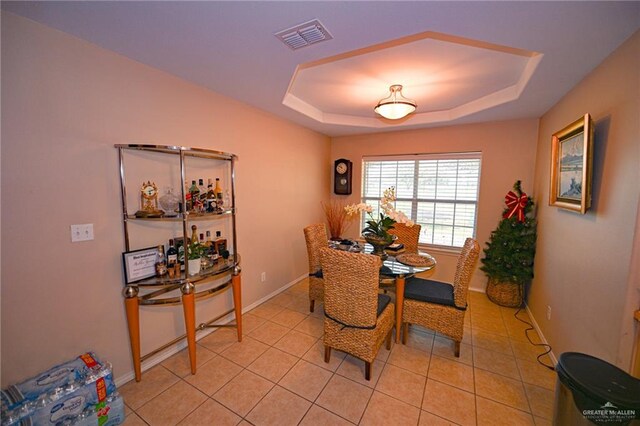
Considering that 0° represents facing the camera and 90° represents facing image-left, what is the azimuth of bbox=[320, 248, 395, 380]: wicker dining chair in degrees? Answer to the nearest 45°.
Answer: approximately 225°

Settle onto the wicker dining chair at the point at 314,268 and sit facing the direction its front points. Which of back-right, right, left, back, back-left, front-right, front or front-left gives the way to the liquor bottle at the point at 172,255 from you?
back-right

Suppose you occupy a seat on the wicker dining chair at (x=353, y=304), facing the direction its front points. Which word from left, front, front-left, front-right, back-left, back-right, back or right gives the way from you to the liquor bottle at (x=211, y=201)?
back-left

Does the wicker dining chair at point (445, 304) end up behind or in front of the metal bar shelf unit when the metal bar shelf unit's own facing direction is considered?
in front

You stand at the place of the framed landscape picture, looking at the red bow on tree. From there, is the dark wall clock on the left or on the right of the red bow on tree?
left

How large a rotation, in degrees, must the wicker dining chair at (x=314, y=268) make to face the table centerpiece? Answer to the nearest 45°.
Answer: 0° — it already faces it

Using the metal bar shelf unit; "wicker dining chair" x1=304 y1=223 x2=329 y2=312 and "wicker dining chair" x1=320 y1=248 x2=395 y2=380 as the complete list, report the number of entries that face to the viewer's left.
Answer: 0

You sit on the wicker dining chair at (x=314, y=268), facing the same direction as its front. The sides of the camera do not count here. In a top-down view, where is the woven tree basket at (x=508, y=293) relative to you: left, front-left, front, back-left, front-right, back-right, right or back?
front

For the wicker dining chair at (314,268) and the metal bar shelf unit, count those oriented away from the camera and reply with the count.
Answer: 0

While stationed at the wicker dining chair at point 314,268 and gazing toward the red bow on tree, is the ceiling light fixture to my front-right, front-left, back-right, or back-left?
front-right

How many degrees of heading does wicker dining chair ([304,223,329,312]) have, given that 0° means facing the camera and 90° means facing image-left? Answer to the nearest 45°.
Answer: approximately 270°

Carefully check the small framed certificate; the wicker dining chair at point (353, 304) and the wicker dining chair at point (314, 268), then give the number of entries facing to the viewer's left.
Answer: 0

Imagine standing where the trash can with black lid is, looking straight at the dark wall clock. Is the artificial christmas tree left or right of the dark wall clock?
right

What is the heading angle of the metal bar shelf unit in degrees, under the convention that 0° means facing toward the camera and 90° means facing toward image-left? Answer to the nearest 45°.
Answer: approximately 315°

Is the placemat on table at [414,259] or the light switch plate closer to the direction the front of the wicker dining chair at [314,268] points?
the placemat on table
